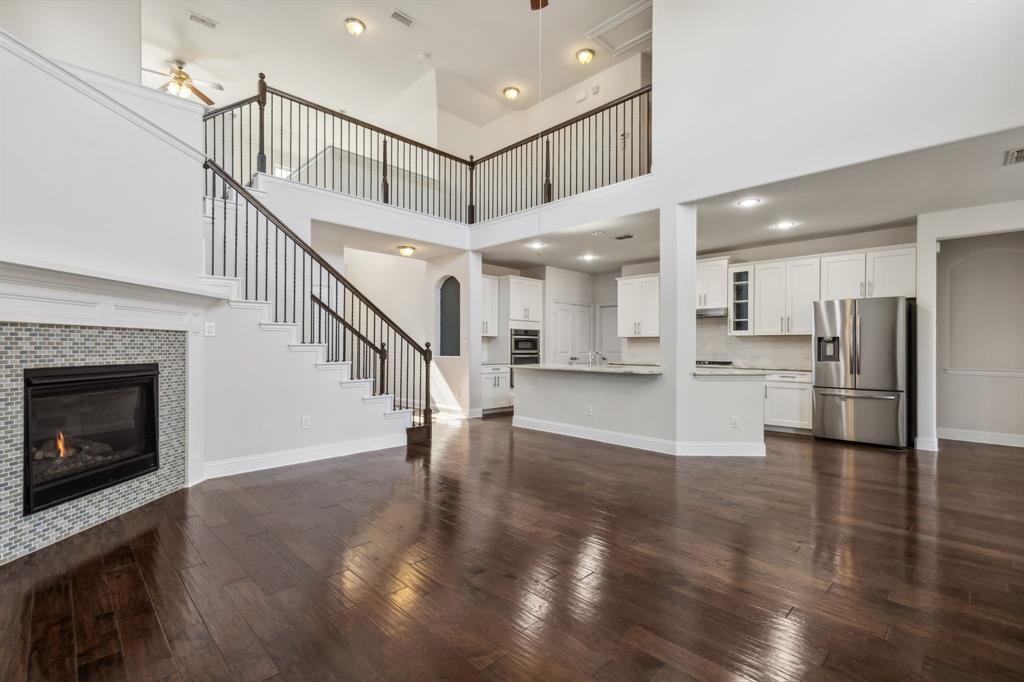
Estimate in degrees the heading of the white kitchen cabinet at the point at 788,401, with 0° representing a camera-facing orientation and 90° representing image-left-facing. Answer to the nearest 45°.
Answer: approximately 0°

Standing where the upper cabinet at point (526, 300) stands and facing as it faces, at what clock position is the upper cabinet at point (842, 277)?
the upper cabinet at point (842, 277) is roughly at 10 o'clock from the upper cabinet at point (526, 300).

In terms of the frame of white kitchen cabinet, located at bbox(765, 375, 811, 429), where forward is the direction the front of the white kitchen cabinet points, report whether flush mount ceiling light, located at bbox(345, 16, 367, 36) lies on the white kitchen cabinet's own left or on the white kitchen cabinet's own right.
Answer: on the white kitchen cabinet's own right

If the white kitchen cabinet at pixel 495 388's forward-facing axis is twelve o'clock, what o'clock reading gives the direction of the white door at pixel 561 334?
The white door is roughly at 8 o'clock from the white kitchen cabinet.

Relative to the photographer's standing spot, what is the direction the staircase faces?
facing away from the viewer and to the right of the viewer

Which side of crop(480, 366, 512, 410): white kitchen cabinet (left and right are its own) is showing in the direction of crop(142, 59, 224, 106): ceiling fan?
right

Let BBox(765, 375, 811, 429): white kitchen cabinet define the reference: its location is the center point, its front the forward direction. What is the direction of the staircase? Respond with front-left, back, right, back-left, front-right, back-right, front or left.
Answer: front-right

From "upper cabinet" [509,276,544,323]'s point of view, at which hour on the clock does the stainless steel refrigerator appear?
The stainless steel refrigerator is roughly at 10 o'clock from the upper cabinet.

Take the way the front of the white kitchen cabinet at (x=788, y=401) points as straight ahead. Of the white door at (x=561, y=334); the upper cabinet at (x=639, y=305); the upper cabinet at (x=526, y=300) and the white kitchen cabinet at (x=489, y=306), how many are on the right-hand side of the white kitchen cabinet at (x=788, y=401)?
4

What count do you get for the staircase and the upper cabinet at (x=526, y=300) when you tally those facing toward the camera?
1
